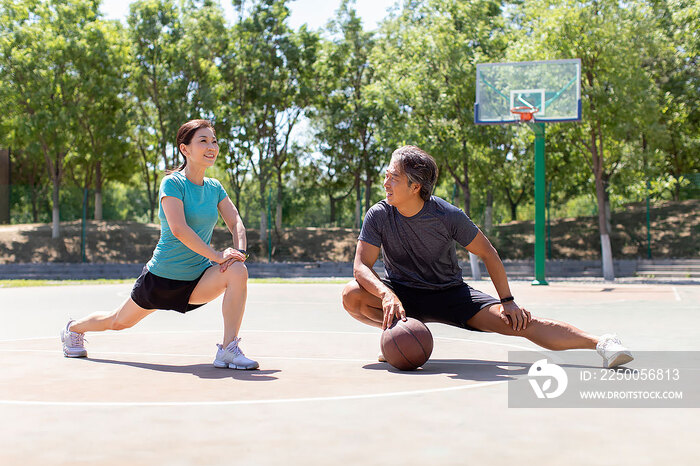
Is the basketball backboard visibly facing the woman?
yes

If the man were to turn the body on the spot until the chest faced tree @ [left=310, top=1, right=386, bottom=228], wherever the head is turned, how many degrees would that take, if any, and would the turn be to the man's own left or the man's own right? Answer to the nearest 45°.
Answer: approximately 180°

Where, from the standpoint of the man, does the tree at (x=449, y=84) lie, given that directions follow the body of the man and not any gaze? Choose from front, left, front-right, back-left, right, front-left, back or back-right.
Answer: back

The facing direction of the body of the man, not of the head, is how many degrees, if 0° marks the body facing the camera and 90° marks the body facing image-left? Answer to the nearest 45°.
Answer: approximately 0°

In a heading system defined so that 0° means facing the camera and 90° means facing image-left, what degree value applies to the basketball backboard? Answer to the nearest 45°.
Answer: approximately 0°

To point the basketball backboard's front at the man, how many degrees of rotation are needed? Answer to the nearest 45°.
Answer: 0° — it already faces them

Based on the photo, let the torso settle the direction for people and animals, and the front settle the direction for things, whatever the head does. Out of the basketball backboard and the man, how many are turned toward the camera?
2

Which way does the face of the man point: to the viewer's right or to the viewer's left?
to the viewer's left
